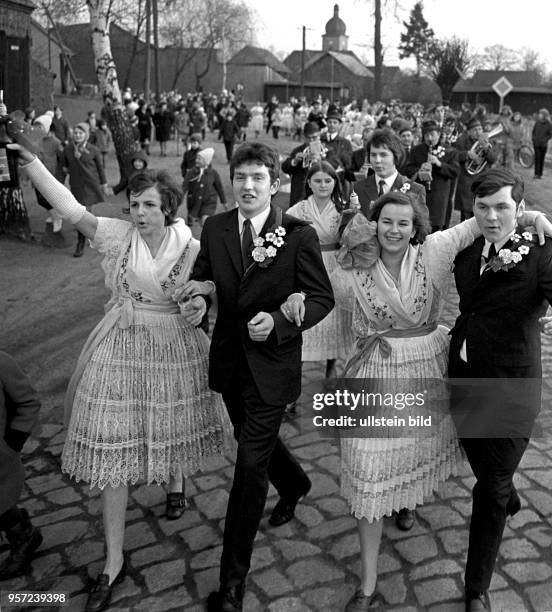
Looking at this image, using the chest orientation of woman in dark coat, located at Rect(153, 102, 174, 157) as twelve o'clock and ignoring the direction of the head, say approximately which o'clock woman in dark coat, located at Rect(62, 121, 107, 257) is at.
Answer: woman in dark coat, located at Rect(62, 121, 107, 257) is roughly at 12 o'clock from woman in dark coat, located at Rect(153, 102, 174, 157).

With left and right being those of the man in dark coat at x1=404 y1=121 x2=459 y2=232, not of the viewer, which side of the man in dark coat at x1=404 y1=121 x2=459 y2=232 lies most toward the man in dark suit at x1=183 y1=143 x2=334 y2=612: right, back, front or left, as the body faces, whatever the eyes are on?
front

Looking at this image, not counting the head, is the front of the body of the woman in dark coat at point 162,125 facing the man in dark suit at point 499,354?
yes

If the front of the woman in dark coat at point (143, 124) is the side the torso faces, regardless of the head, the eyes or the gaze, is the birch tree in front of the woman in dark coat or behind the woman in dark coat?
in front

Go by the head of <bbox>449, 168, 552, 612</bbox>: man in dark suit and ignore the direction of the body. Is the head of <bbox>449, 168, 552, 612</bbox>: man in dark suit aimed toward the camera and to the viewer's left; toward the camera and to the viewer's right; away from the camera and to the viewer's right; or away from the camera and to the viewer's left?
toward the camera and to the viewer's left

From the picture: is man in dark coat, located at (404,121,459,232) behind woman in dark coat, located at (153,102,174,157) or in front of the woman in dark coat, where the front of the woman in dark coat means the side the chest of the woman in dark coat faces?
in front

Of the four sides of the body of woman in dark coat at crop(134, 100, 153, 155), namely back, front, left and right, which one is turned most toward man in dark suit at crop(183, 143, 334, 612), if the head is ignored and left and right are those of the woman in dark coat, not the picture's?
front

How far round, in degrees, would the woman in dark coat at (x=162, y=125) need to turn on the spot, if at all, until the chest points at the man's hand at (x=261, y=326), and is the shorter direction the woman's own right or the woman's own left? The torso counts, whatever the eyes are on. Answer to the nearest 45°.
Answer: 0° — they already face it
